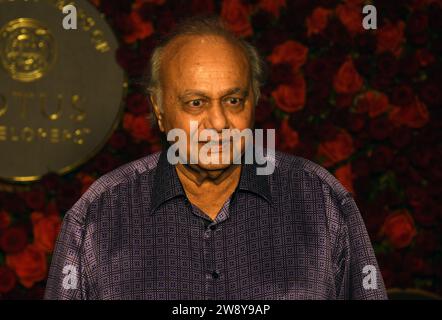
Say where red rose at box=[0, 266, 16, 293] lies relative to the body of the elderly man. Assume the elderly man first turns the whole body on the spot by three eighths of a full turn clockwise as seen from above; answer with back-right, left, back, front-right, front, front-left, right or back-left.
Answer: front

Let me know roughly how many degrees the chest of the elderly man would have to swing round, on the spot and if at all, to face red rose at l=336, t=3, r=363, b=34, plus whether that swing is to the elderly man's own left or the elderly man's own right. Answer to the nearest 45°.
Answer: approximately 135° to the elderly man's own left

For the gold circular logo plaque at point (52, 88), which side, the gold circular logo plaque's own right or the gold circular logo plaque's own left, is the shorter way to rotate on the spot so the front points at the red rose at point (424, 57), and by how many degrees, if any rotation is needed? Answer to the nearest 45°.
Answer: approximately 90° to the gold circular logo plaque's own left

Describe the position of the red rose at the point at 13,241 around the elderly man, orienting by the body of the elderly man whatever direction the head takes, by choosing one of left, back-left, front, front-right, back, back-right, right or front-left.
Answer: back-right

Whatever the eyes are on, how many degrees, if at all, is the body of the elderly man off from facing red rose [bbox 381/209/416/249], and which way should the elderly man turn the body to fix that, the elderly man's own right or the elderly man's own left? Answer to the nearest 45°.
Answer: approximately 135° to the elderly man's own left

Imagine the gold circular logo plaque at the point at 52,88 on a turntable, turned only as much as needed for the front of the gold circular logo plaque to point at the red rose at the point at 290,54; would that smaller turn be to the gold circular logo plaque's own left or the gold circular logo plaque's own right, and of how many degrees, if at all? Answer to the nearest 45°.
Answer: approximately 90° to the gold circular logo plaque's own left

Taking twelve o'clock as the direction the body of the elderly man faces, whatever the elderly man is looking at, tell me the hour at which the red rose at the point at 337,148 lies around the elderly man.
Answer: The red rose is roughly at 7 o'clock from the elderly man.

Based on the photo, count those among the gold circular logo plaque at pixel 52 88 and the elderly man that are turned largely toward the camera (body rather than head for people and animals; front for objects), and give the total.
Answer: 2

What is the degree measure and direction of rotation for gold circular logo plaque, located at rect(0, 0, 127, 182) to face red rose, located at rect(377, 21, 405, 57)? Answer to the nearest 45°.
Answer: approximately 90° to its left

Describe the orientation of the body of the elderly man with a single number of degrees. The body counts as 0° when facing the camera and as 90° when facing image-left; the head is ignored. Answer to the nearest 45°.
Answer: approximately 0°

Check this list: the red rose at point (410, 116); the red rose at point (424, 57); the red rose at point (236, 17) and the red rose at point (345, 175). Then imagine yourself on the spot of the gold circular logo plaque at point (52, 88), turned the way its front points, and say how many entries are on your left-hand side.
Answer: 4
